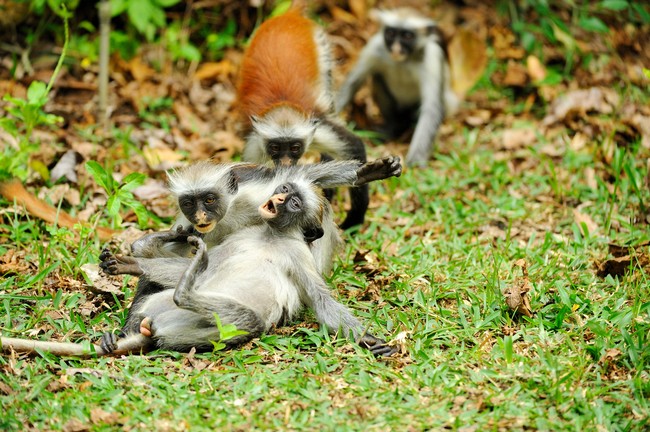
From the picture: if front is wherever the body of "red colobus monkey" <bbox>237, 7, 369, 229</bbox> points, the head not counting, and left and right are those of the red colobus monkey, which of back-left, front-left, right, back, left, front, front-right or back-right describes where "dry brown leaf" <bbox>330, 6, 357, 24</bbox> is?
back

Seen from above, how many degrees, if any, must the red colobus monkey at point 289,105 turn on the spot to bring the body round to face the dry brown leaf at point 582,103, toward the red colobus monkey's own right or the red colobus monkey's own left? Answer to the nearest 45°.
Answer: approximately 135° to the red colobus monkey's own left

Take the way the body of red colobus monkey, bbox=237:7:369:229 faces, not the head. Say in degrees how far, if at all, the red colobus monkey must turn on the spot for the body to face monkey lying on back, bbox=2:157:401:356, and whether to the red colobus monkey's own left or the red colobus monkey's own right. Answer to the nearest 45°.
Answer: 0° — it already faces it

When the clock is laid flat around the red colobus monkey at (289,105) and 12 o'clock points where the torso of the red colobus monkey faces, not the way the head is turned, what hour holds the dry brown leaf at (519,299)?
The dry brown leaf is roughly at 11 o'clock from the red colobus monkey.

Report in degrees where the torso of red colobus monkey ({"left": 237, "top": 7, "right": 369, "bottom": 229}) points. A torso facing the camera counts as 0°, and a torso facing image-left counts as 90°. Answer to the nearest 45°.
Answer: approximately 0°

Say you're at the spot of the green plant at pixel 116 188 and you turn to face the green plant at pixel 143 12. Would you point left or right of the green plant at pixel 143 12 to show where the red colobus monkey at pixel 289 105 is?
right

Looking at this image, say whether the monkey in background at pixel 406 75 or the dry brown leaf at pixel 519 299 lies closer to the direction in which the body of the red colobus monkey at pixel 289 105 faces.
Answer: the dry brown leaf

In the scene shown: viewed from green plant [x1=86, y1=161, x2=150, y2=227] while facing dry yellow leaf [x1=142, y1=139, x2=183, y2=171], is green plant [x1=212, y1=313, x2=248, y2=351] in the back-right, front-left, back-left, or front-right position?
back-right

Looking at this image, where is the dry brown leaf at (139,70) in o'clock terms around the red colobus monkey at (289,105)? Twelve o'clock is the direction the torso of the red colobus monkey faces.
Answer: The dry brown leaf is roughly at 5 o'clock from the red colobus monkey.

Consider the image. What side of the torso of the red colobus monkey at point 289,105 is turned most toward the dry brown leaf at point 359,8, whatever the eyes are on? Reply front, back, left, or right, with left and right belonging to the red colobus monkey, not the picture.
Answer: back

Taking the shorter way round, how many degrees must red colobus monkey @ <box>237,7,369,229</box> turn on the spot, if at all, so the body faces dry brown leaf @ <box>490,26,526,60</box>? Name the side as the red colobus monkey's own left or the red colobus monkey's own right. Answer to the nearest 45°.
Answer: approximately 135° to the red colobus monkey's own left

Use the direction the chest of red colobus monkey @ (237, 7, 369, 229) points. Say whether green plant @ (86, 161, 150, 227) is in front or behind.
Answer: in front
